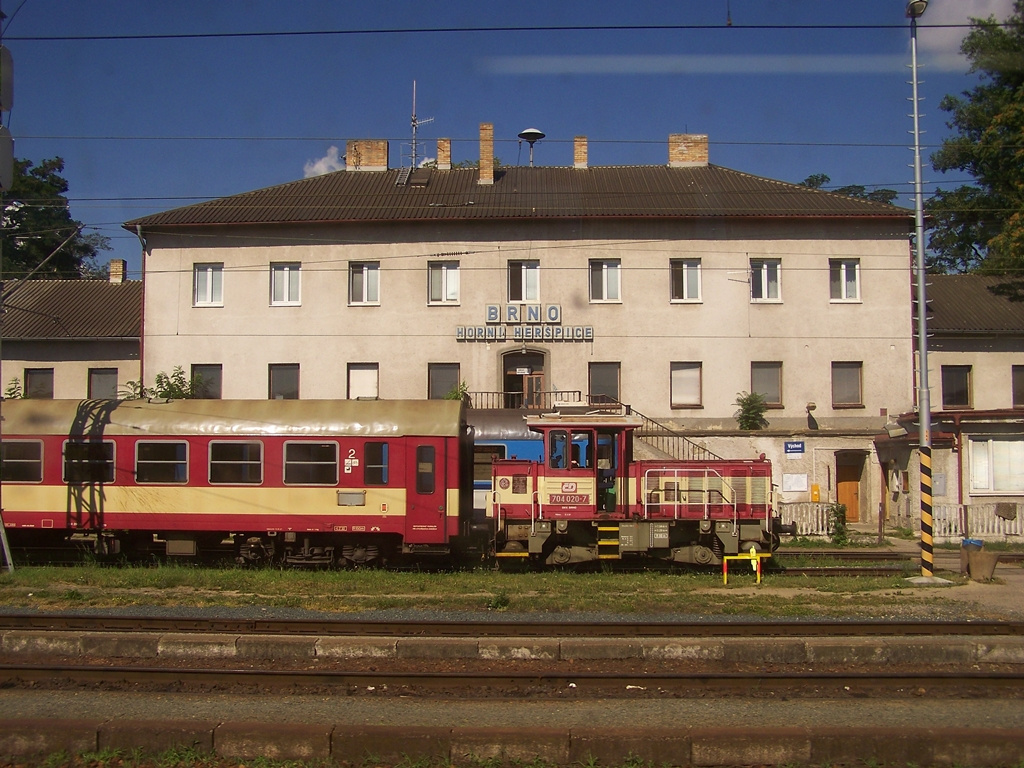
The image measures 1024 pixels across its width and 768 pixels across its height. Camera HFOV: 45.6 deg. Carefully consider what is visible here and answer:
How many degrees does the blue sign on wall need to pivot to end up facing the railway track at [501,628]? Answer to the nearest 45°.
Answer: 0° — it already faces it

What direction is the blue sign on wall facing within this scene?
toward the camera

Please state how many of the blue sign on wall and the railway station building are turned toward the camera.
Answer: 2

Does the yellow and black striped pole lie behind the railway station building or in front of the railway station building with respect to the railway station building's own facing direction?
in front

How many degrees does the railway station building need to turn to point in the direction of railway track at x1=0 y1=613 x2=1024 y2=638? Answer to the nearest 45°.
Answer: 0° — it already faces it

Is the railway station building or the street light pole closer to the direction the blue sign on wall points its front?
the street light pole

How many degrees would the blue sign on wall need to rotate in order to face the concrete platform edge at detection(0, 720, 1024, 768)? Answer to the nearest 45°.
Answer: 0° — it already faces it

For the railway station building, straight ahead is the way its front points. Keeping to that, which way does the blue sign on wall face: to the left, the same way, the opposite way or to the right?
the same way

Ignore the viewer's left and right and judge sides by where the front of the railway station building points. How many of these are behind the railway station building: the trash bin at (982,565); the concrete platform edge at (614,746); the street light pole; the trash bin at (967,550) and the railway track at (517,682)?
0

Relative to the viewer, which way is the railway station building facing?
toward the camera

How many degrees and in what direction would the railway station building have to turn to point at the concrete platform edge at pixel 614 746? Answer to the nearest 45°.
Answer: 0° — it already faces it
